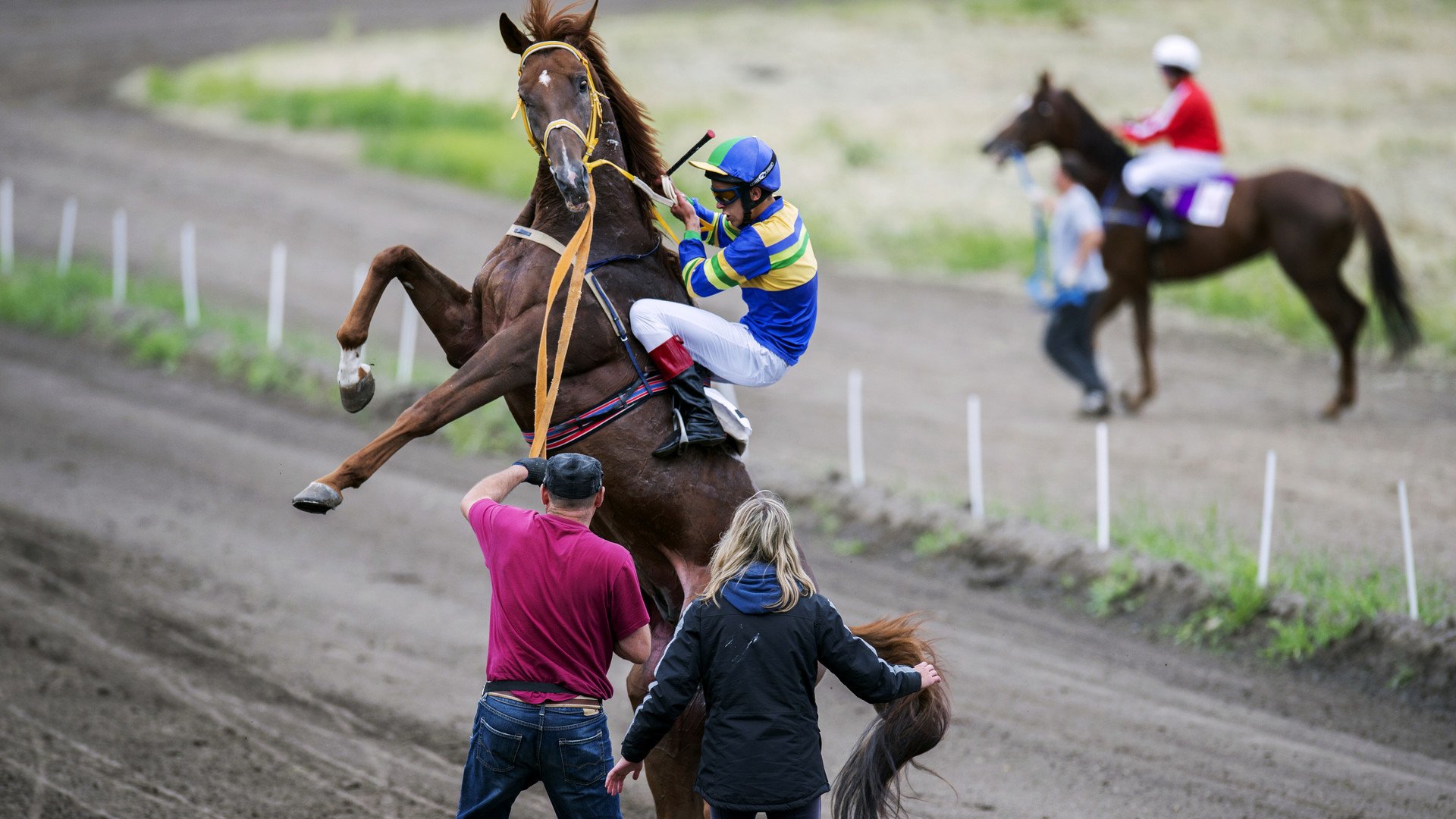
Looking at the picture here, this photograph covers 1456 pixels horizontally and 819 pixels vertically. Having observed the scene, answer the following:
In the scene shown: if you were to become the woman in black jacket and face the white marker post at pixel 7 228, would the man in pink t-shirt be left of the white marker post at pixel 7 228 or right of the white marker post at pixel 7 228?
left

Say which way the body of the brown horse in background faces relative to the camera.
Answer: to the viewer's left

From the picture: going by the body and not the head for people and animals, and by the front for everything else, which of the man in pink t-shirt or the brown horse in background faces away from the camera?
the man in pink t-shirt

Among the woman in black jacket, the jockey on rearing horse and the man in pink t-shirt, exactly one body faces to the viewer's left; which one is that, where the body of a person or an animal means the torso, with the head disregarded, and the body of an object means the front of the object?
the jockey on rearing horse

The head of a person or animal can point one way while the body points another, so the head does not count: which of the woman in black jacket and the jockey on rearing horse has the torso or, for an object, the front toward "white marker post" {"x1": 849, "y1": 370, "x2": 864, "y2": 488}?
the woman in black jacket

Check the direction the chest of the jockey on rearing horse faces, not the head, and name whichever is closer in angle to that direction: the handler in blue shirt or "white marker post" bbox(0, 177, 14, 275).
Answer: the white marker post

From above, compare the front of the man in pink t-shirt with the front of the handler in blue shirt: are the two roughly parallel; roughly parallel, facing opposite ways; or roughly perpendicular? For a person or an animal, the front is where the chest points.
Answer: roughly perpendicular

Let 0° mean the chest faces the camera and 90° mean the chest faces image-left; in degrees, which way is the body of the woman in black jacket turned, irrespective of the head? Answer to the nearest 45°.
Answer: approximately 180°

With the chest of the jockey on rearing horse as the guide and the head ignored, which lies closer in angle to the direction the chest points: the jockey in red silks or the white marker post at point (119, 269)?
the white marker post

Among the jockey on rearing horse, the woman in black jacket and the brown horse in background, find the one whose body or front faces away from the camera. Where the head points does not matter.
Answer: the woman in black jacket

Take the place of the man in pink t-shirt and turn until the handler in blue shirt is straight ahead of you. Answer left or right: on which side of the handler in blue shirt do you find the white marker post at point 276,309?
left

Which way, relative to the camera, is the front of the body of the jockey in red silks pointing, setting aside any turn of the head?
to the viewer's left

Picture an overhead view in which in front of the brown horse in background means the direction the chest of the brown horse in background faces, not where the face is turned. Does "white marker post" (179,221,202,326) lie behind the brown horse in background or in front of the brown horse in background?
in front

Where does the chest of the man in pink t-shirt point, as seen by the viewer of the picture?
away from the camera

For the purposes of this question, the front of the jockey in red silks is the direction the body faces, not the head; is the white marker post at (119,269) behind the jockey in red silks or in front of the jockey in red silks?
in front

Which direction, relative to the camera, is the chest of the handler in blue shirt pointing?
to the viewer's left

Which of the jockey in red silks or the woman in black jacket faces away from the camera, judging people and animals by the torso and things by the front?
the woman in black jacket

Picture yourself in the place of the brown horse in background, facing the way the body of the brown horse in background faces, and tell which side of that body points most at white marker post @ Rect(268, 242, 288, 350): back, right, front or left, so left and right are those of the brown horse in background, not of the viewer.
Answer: front

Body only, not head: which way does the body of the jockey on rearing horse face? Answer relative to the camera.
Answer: to the viewer's left

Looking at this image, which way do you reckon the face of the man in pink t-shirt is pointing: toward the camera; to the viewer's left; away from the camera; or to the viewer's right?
away from the camera

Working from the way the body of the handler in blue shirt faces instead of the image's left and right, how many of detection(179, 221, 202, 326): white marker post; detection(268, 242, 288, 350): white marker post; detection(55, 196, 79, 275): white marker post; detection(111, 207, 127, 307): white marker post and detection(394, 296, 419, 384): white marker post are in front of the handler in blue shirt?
5
